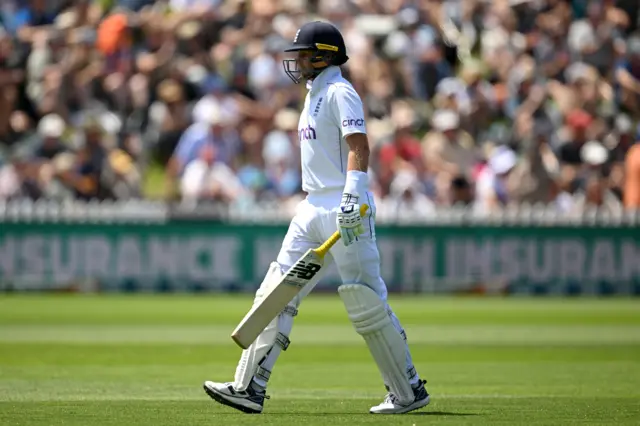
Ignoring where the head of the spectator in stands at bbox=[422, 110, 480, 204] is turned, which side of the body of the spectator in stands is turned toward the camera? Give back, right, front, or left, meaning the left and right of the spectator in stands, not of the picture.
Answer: front

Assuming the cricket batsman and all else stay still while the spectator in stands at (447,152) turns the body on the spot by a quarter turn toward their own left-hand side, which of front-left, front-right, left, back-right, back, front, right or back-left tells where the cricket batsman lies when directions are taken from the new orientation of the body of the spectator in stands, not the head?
right
